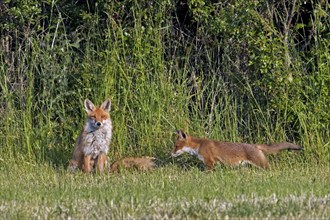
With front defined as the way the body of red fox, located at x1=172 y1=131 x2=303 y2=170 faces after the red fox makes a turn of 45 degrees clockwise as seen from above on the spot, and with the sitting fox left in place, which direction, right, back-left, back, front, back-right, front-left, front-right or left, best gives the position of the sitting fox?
front-left

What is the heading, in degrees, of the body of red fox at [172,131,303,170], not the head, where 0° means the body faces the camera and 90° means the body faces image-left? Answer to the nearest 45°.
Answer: approximately 90°

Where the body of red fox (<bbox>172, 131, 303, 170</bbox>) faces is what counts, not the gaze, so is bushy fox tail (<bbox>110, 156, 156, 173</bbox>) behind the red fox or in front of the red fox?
in front
